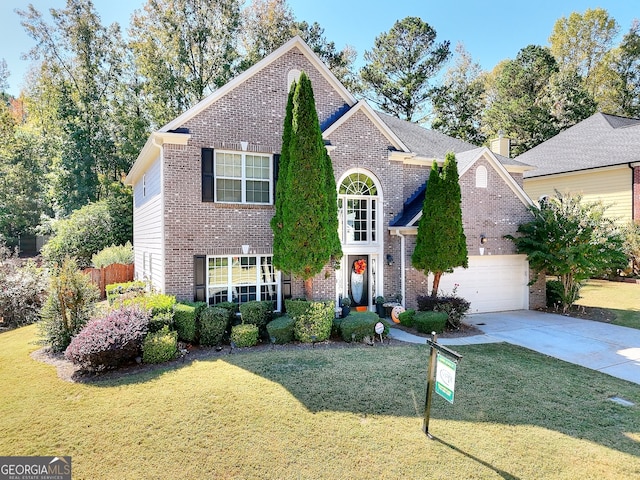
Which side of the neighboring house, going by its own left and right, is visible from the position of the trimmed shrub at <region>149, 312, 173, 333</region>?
right

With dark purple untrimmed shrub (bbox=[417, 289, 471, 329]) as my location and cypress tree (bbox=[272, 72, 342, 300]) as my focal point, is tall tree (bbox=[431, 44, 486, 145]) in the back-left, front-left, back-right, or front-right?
back-right

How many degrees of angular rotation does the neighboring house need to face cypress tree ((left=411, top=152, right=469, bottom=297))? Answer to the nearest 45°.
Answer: approximately 45° to its right

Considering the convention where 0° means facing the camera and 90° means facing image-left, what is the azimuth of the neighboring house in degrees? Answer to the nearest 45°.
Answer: approximately 315°

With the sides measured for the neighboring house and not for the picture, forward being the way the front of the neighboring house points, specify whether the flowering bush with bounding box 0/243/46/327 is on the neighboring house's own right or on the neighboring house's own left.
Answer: on the neighboring house's own right

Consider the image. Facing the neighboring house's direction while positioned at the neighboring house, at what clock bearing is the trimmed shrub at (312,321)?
The trimmed shrub is roughly at 2 o'clock from the neighboring house.

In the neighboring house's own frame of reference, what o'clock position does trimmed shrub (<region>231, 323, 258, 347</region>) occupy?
The trimmed shrub is roughly at 2 o'clock from the neighboring house.

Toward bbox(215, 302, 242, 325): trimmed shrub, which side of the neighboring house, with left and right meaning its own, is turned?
right

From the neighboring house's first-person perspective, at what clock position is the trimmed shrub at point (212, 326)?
The trimmed shrub is roughly at 2 o'clock from the neighboring house.

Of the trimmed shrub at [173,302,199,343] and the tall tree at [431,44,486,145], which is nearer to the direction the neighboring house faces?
the trimmed shrub

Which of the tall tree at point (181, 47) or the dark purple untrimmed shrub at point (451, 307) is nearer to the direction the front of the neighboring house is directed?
the dark purple untrimmed shrub

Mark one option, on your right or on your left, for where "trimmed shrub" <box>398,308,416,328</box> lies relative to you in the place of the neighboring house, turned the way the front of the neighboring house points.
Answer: on your right

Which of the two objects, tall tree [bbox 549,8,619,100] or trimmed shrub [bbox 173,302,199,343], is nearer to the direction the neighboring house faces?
the trimmed shrub

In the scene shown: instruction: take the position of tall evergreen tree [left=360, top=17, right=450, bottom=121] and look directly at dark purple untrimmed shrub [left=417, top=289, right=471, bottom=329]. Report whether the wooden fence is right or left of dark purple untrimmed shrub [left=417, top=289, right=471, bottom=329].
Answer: right

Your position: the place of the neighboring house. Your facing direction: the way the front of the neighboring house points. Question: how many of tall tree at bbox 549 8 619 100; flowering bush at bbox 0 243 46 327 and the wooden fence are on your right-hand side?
2
